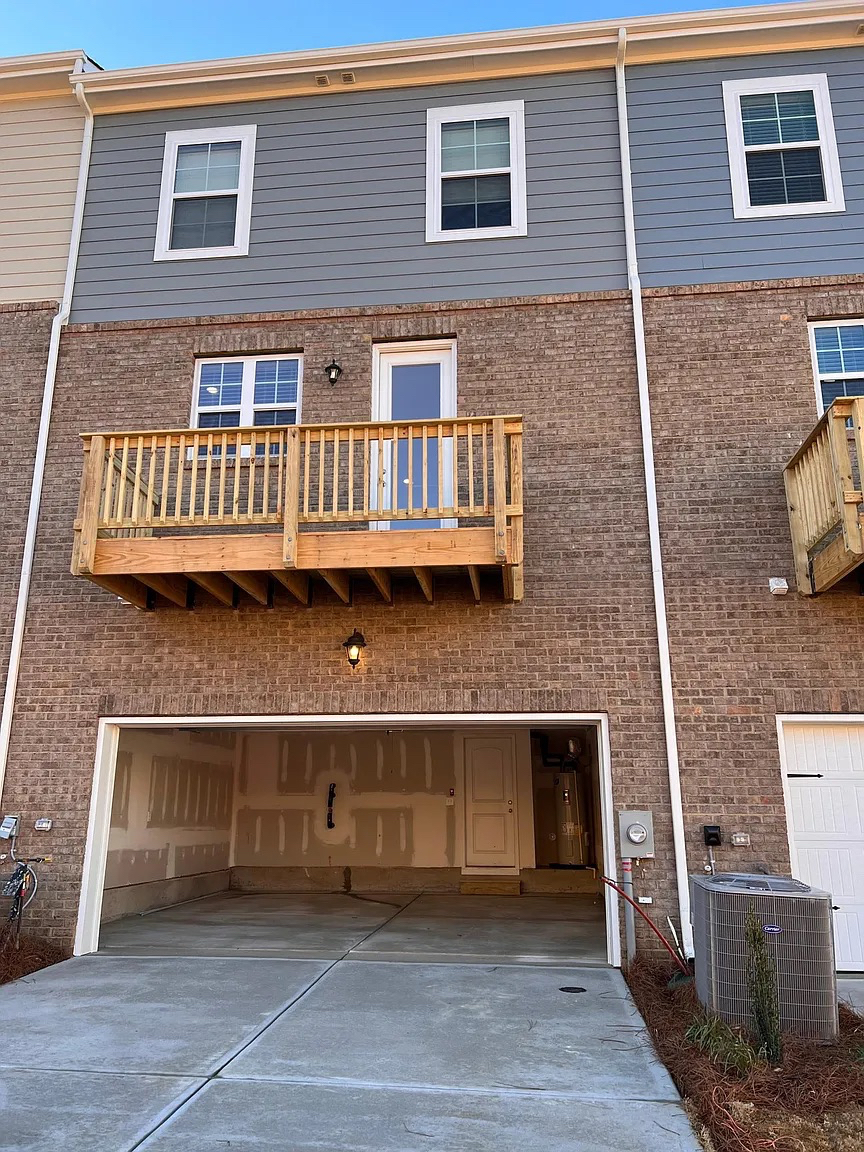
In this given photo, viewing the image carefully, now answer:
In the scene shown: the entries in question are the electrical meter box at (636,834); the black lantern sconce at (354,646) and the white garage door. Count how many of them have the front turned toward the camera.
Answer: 3

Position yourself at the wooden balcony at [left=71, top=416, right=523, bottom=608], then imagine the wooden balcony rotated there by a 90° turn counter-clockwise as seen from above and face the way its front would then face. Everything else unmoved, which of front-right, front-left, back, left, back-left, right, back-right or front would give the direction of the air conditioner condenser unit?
front-right

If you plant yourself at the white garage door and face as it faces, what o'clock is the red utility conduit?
The red utility conduit is roughly at 2 o'clock from the white garage door.

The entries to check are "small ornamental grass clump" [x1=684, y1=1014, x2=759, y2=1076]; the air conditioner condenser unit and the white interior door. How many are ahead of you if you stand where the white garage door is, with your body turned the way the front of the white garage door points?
2

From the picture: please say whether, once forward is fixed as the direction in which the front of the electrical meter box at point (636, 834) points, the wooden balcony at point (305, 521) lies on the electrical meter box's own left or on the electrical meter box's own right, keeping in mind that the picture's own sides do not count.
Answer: on the electrical meter box's own right

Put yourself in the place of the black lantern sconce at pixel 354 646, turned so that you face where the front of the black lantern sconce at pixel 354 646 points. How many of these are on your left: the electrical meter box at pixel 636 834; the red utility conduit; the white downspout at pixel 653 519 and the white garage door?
4

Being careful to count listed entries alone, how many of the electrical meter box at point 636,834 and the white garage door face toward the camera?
2

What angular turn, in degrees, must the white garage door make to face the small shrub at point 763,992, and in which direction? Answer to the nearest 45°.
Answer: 0° — it already faces it

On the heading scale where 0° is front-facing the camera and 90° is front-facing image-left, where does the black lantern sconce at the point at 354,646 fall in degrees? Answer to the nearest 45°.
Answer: approximately 0°

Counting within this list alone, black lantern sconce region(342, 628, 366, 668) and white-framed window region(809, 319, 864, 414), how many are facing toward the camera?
2

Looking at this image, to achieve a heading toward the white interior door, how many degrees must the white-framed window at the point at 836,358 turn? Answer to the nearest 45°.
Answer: approximately 135° to its right

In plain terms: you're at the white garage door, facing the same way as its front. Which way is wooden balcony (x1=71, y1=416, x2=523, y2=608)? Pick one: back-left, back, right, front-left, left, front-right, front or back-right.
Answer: front-right
